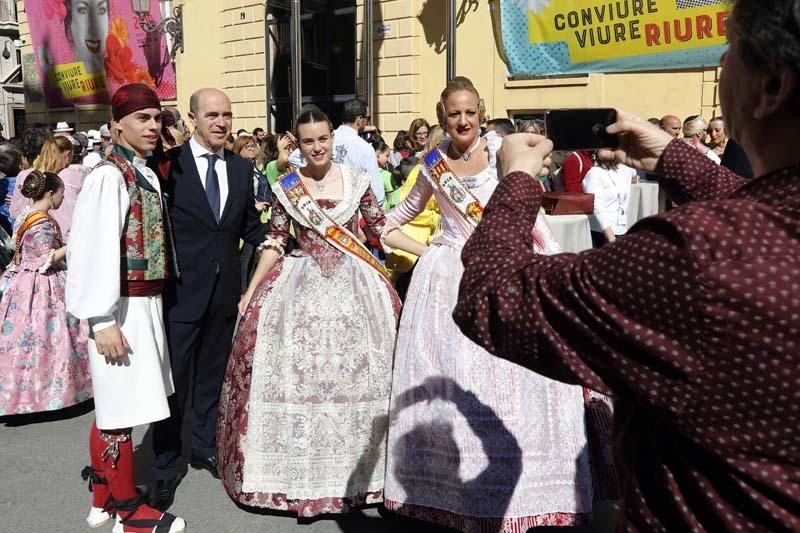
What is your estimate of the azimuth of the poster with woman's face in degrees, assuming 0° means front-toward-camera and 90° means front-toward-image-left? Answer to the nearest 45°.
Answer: approximately 0°

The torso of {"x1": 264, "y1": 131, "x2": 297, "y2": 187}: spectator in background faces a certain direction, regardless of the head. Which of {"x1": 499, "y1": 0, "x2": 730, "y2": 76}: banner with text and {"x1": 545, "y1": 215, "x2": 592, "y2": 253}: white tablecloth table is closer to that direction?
the white tablecloth table

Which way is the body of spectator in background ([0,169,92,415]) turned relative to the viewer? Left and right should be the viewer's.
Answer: facing away from the viewer and to the right of the viewer

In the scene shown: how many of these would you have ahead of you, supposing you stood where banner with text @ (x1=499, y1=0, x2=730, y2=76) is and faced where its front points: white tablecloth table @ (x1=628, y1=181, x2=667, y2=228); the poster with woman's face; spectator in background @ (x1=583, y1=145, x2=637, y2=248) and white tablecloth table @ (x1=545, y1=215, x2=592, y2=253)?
3
